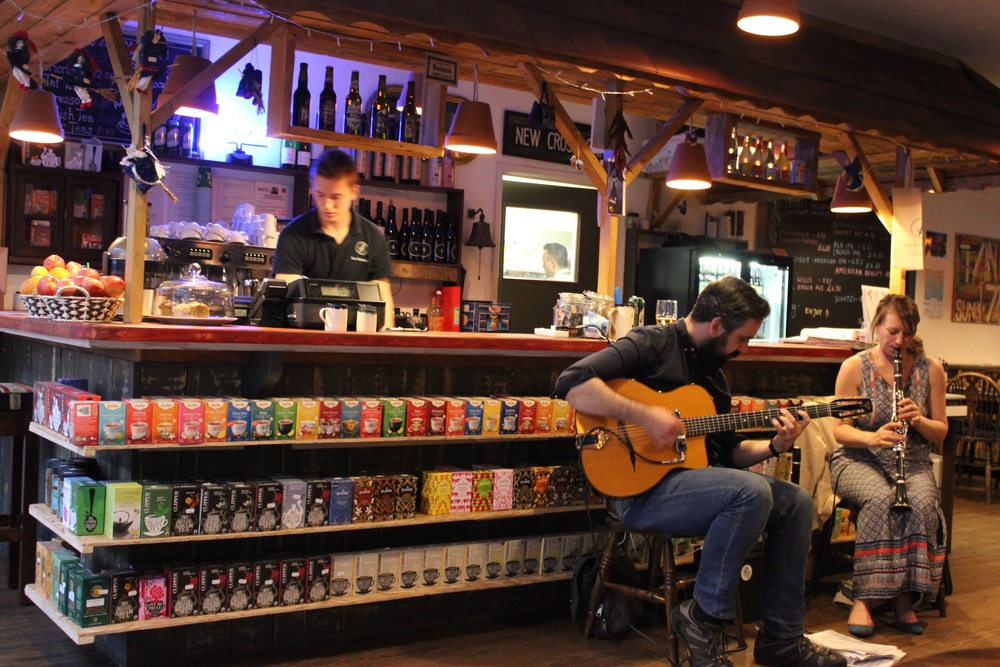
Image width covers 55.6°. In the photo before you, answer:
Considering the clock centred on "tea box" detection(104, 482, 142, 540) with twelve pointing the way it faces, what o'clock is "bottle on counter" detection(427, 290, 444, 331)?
The bottle on counter is roughly at 7 o'clock from the tea box.

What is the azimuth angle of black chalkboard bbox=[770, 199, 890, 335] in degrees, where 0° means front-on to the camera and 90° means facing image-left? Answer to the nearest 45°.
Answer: approximately 0°

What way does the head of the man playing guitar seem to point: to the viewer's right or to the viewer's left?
to the viewer's right

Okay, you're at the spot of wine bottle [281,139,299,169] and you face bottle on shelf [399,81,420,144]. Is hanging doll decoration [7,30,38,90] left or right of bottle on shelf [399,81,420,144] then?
right

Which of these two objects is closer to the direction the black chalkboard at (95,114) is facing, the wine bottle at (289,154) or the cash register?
the cash register

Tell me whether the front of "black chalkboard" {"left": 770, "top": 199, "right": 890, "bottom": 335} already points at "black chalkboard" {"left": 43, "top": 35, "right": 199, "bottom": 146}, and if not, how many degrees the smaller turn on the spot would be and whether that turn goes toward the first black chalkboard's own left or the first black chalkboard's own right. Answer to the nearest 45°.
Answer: approximately 45° to the first black chalkboard's own right

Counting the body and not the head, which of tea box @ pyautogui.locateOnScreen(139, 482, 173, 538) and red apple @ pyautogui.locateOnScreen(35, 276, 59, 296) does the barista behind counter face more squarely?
the tea box

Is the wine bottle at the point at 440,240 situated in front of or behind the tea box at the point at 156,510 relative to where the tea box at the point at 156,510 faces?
behind
